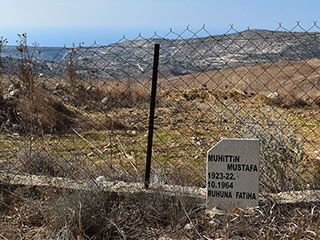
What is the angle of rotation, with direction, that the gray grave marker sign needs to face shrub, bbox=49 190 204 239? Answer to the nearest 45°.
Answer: approximately 90° to its right

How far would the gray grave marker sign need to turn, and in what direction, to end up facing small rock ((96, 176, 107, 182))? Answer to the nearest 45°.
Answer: approximately 90° to its right

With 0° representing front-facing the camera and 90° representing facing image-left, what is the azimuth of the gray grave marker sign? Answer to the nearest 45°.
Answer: approximately 0°
